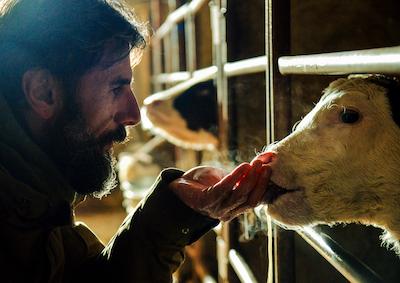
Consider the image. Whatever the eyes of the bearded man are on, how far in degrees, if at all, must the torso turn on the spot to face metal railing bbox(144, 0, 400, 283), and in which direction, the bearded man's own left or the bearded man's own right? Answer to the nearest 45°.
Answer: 0° — they already face it

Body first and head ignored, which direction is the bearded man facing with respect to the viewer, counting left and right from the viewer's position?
facing to the right of the viewer

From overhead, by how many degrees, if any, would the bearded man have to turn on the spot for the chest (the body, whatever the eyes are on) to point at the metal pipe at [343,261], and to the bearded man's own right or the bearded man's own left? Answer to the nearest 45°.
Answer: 0° — they already face it

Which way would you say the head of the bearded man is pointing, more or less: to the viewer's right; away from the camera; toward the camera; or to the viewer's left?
to the viewer's right
